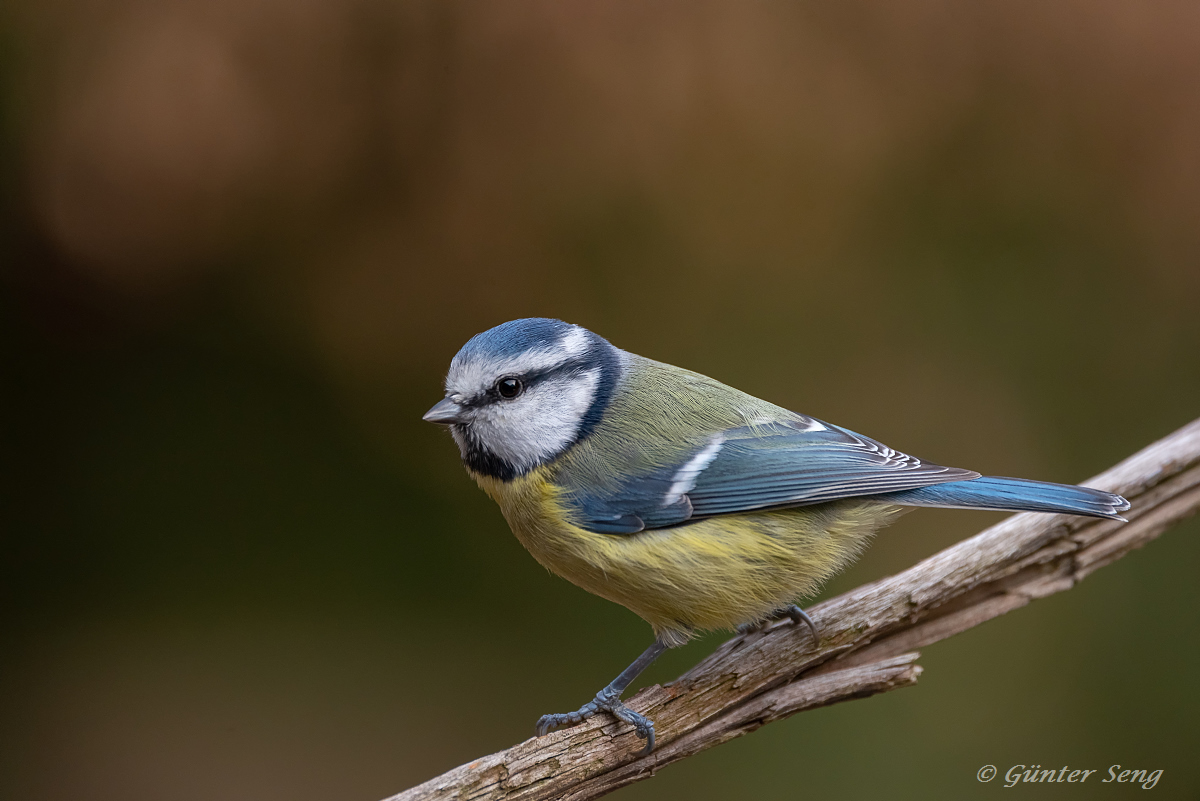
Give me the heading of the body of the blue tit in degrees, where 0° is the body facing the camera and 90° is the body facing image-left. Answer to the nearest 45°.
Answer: approximately 90°
